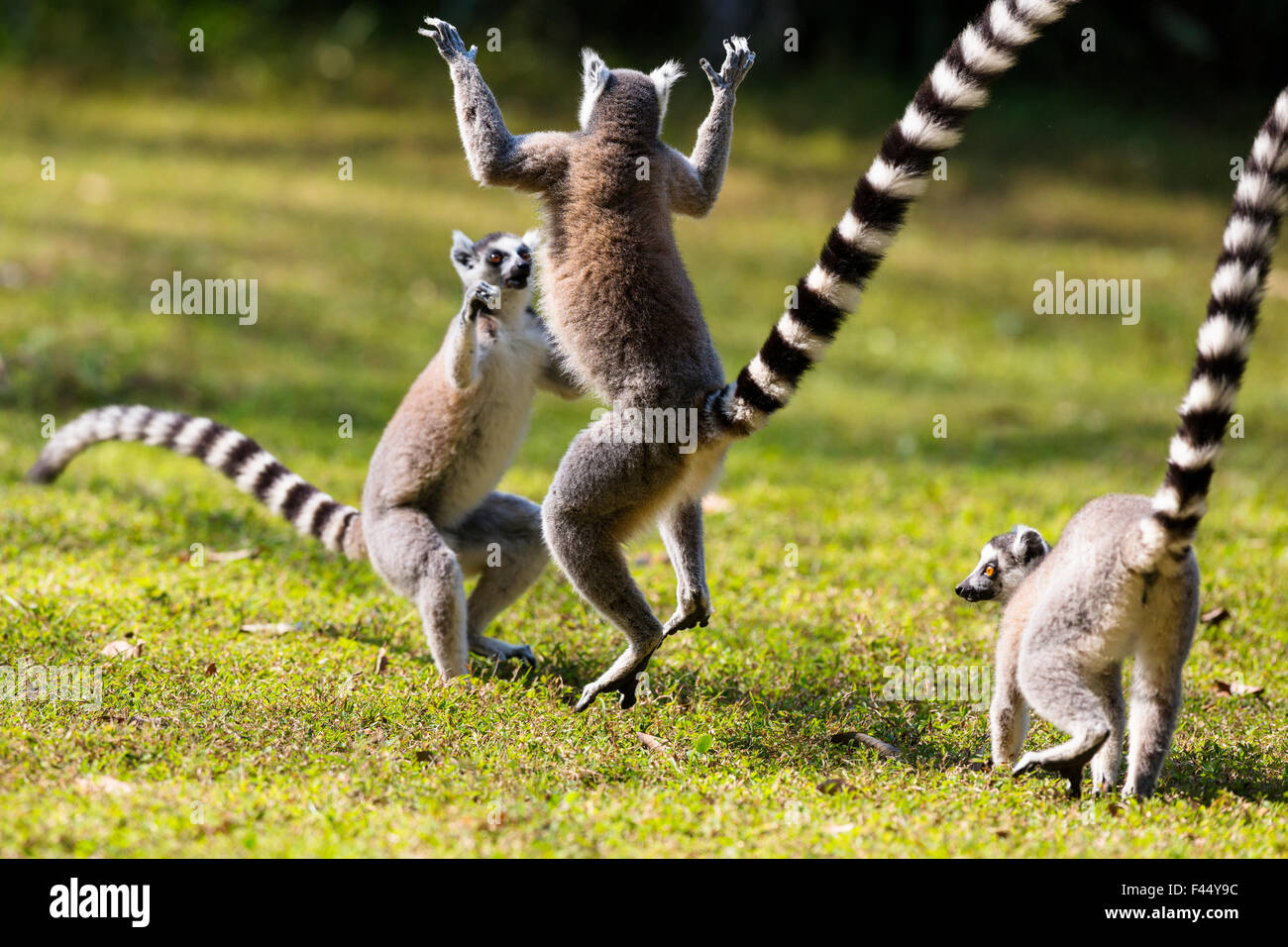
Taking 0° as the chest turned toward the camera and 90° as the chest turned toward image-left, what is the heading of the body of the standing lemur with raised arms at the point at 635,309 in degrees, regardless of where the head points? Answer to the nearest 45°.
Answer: approximately 135°

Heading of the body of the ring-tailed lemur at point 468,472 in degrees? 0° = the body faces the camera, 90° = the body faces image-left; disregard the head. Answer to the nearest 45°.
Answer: approximately 315°

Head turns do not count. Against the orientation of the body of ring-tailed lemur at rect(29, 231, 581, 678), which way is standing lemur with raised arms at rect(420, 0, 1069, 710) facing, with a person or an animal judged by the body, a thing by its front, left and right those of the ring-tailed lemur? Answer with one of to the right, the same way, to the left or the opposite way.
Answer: the opposite way

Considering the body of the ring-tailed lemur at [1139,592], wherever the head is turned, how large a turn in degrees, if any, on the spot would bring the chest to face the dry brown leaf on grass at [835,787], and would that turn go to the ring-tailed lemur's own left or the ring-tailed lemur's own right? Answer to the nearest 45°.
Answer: approximately 45° to the ring-tailed lemur's own left
